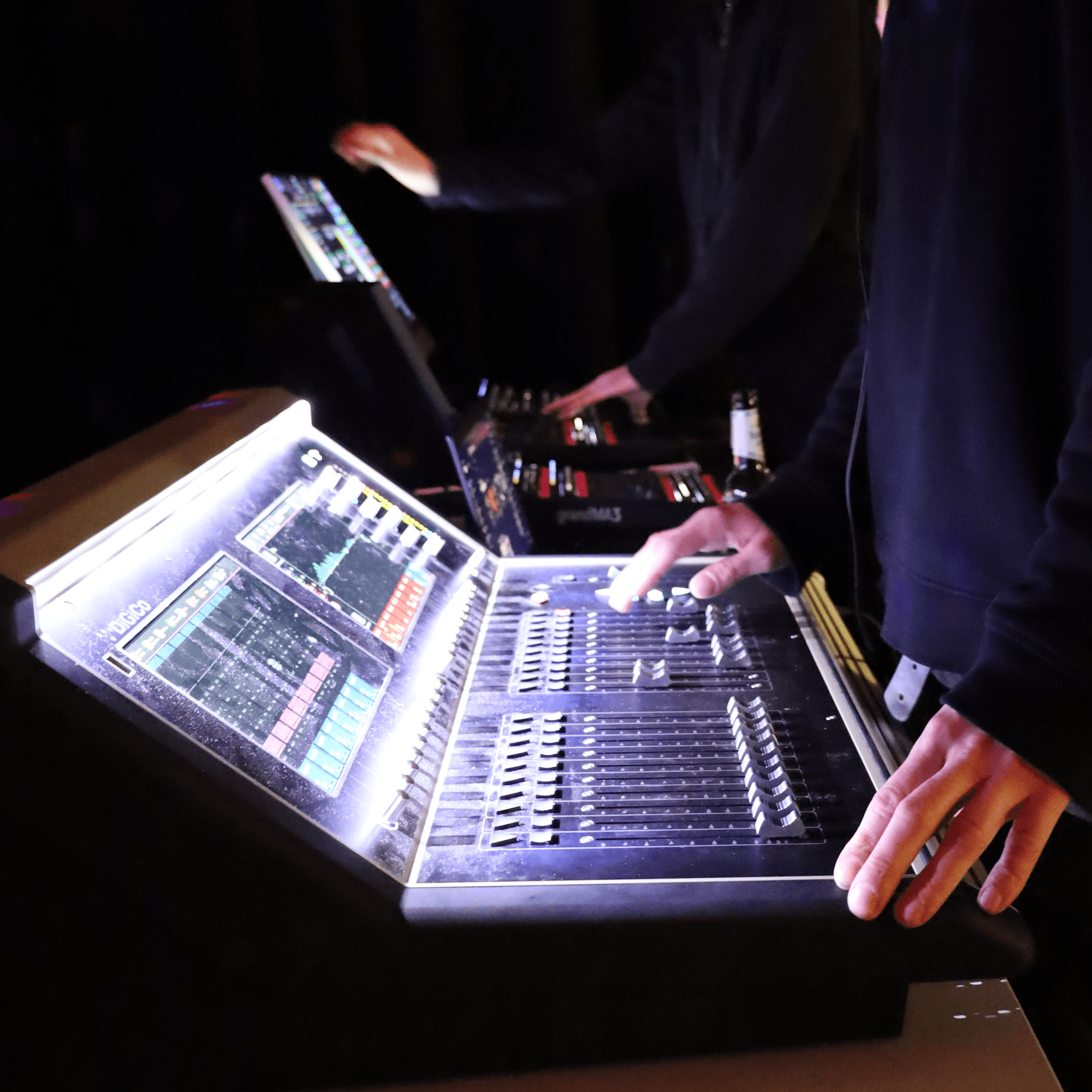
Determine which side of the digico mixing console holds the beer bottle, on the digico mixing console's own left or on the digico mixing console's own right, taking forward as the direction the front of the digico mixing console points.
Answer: on the digico mixing console's own left

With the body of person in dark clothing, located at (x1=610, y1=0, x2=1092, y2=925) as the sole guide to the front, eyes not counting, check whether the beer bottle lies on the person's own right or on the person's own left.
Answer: on the person's own right

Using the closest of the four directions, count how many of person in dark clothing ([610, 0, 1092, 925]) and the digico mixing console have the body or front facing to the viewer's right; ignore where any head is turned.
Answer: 1

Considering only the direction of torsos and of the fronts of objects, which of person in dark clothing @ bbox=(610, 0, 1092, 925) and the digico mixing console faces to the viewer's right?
the digico mixing console

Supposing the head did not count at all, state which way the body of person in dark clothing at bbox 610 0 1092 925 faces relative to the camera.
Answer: to the viewer's left

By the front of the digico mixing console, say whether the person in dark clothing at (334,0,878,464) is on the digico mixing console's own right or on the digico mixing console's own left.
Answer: on the digico mixing console's own left

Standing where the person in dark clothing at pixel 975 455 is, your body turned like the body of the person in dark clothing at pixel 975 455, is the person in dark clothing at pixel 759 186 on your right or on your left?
on your right

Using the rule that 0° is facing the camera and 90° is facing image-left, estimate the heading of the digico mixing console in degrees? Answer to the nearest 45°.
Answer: approximately 270°

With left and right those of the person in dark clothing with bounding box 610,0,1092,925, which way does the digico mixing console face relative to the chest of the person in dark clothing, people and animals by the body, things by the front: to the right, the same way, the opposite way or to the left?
the opposite way
